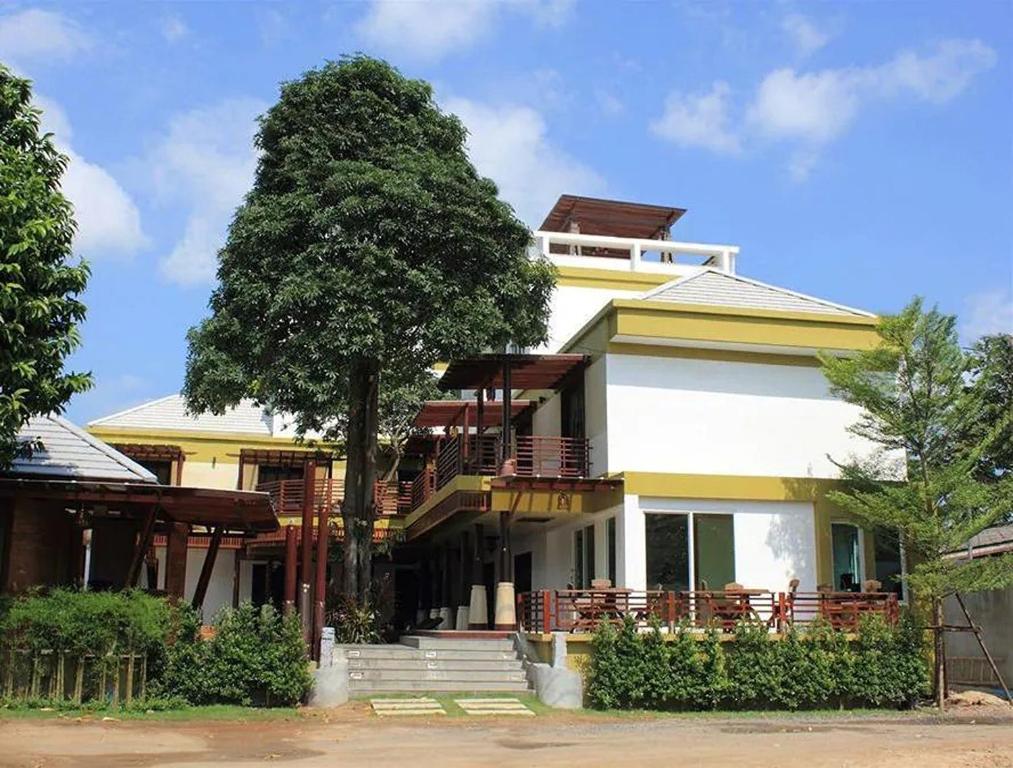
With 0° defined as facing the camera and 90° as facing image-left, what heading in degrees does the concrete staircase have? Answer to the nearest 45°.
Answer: approximately 0°

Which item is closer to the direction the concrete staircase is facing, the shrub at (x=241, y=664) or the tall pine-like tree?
the shrub

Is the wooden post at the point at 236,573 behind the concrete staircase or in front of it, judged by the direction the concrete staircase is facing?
behind

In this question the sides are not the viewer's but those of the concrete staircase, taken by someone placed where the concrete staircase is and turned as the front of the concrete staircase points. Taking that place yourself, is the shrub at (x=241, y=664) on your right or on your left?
on your right

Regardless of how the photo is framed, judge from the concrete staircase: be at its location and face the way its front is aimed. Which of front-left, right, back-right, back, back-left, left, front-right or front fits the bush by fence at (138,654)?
front-right

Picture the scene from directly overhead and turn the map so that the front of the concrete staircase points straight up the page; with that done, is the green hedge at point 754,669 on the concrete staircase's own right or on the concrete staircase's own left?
on the concrete staircase's own left

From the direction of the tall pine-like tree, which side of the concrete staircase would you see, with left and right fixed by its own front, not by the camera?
left

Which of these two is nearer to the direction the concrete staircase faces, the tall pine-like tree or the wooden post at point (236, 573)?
the tall pine-like tree
